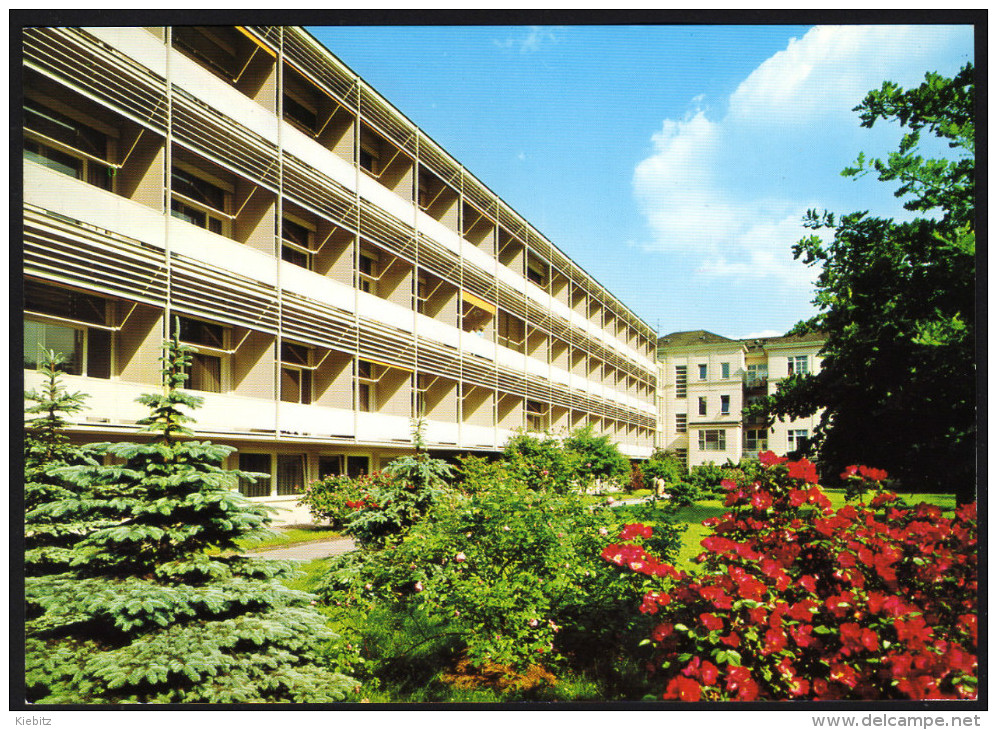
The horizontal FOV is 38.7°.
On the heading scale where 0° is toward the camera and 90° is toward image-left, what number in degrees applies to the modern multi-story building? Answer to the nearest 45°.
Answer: approximately 315°

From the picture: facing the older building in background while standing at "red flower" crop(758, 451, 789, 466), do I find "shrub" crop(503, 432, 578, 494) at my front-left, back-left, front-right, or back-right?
front-left

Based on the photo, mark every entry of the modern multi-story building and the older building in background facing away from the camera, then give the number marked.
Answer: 0

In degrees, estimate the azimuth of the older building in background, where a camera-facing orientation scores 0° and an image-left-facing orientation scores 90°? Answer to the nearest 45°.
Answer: approximately 0°

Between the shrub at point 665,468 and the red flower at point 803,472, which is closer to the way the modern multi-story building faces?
the red flower

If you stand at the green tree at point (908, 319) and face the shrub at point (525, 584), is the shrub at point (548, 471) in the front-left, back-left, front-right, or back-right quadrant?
front-right

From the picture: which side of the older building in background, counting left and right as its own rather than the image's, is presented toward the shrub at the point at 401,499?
front

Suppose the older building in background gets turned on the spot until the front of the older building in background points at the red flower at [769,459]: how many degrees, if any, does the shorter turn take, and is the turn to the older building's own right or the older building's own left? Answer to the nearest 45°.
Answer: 0° — it already faces it

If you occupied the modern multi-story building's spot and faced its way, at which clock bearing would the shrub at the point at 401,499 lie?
The shrub is roughly at 1 o'clock from the modern multi-story building.

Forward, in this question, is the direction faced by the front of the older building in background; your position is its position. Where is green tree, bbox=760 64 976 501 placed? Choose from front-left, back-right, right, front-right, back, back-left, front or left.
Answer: front

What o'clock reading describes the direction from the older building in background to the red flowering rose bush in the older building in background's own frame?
The red flowering rose bush is roughly at 12 o'clock from the older building in background.

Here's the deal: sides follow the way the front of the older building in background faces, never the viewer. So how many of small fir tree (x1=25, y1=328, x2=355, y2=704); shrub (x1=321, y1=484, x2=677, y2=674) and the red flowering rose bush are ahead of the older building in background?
3
